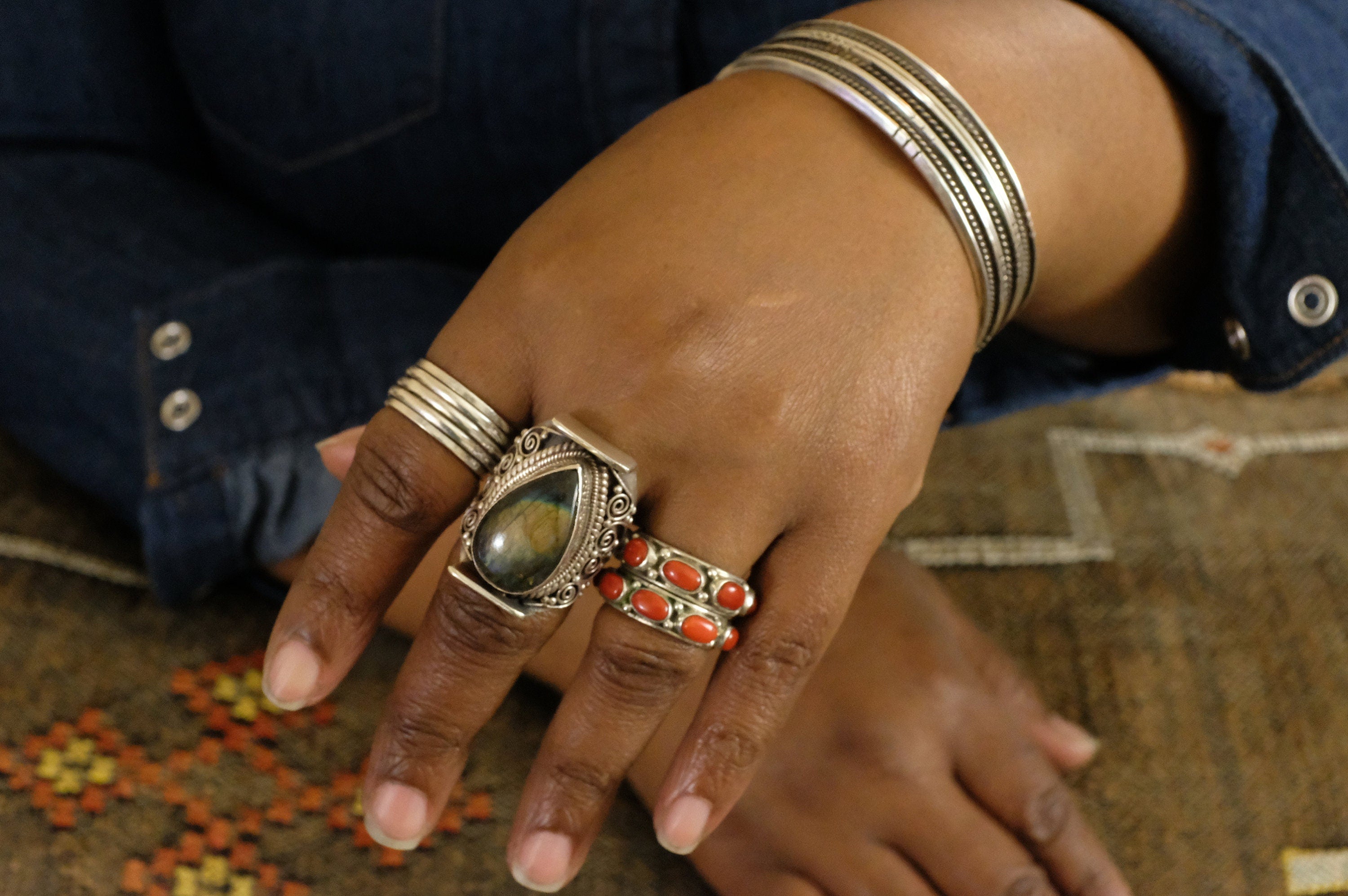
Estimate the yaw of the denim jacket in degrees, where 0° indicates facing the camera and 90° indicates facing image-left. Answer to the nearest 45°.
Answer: approximately 0°
